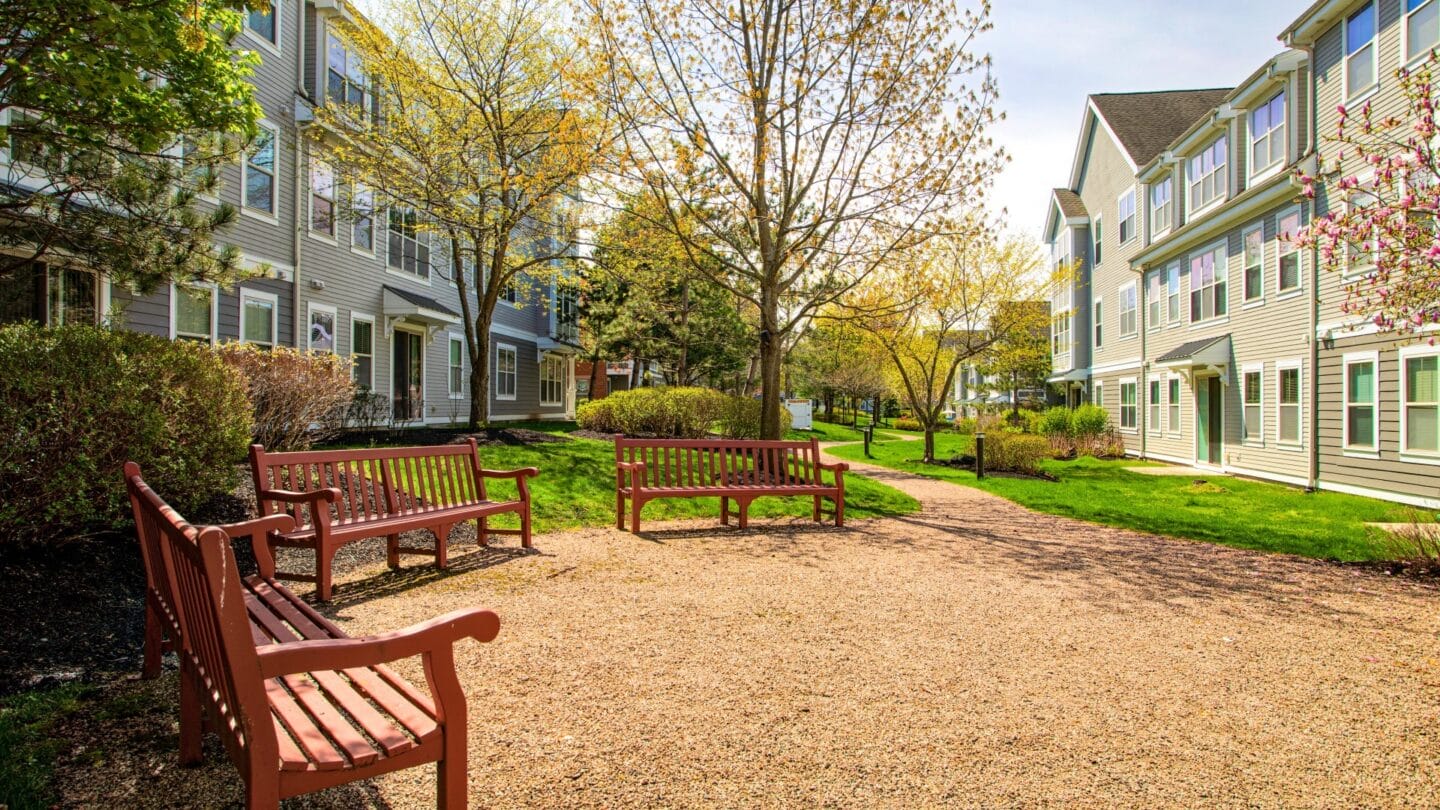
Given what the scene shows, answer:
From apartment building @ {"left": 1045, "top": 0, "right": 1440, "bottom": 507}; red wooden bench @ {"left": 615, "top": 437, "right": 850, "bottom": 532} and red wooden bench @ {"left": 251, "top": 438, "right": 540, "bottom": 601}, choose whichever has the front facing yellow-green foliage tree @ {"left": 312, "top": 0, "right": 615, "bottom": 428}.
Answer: the apartment building

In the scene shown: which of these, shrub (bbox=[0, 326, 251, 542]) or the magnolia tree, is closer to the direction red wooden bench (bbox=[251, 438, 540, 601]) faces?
the magnolia tree

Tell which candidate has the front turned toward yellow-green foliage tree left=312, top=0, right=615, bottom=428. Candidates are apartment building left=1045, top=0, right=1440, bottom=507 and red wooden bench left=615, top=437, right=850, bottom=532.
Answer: the apartment building

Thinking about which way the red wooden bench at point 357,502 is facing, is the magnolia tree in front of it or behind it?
in front

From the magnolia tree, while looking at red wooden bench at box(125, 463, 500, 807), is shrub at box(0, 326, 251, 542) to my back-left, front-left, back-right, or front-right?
front-right

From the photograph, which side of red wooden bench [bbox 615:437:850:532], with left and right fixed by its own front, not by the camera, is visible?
front

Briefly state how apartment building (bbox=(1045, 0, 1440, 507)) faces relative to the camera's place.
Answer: facing the viewer and to the left of the viewer

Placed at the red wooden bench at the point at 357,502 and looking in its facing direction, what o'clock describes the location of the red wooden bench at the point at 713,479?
the red wooden bench at the point at 713,479 is roughly at 10 o'clock from the red wooden bench at the point at 357,502.

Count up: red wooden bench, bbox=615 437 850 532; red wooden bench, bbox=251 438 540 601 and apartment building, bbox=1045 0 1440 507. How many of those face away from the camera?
0

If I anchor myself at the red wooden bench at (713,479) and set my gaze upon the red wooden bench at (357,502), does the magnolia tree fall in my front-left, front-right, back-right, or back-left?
back-left

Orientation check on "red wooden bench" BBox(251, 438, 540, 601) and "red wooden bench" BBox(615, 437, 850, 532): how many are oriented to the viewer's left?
0

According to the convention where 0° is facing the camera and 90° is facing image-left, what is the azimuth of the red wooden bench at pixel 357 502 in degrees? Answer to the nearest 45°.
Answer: approximately 315°

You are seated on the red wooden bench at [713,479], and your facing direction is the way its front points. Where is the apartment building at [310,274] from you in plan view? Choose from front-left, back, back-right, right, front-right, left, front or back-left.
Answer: back-right

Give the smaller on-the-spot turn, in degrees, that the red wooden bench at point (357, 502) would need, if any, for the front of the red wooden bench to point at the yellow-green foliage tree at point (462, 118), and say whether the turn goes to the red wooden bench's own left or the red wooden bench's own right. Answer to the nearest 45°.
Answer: approximately 135° to the red wooden bench's own left

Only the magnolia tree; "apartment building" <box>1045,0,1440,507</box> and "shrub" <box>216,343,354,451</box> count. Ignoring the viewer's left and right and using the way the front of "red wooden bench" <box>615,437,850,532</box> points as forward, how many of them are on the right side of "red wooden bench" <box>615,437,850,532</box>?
1

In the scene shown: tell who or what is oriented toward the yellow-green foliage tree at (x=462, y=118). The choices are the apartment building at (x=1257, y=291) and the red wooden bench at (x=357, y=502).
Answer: the apartment building

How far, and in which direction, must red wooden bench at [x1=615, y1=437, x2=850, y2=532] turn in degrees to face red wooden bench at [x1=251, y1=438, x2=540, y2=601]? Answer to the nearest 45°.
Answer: approximately 45° to its right
